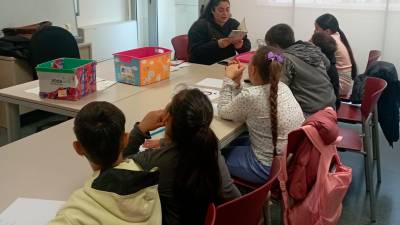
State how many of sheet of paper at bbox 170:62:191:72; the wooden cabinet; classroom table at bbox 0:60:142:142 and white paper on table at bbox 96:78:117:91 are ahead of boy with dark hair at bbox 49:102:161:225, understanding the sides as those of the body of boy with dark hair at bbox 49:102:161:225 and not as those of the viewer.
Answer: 4

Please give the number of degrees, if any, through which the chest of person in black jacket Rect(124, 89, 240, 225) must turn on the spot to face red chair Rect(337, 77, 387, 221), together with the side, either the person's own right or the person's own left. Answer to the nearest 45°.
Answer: approximately 90° to the person's own right

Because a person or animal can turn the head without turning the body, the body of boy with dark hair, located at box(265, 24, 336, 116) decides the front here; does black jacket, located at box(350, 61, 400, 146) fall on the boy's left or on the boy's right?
on the boy's right

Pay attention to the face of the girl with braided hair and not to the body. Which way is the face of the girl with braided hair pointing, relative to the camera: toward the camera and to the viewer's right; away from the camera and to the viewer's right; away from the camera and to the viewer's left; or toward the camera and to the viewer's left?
away from the camera and to the viewer's left

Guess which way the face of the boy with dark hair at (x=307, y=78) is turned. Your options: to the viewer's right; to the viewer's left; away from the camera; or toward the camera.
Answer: away from the camera

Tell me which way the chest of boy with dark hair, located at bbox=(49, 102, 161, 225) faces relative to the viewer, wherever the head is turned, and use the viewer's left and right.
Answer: facing away from the viewer

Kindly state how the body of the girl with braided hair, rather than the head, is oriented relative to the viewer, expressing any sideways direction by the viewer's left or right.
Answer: facing away from the viewer and to the left of the viewer

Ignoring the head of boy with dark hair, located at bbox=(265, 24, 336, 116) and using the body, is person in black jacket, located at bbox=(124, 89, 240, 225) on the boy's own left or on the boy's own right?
on the boy's own left

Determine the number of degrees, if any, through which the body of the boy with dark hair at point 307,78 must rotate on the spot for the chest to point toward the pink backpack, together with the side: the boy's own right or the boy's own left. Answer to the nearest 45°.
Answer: approximately 135° to the boy's own left
